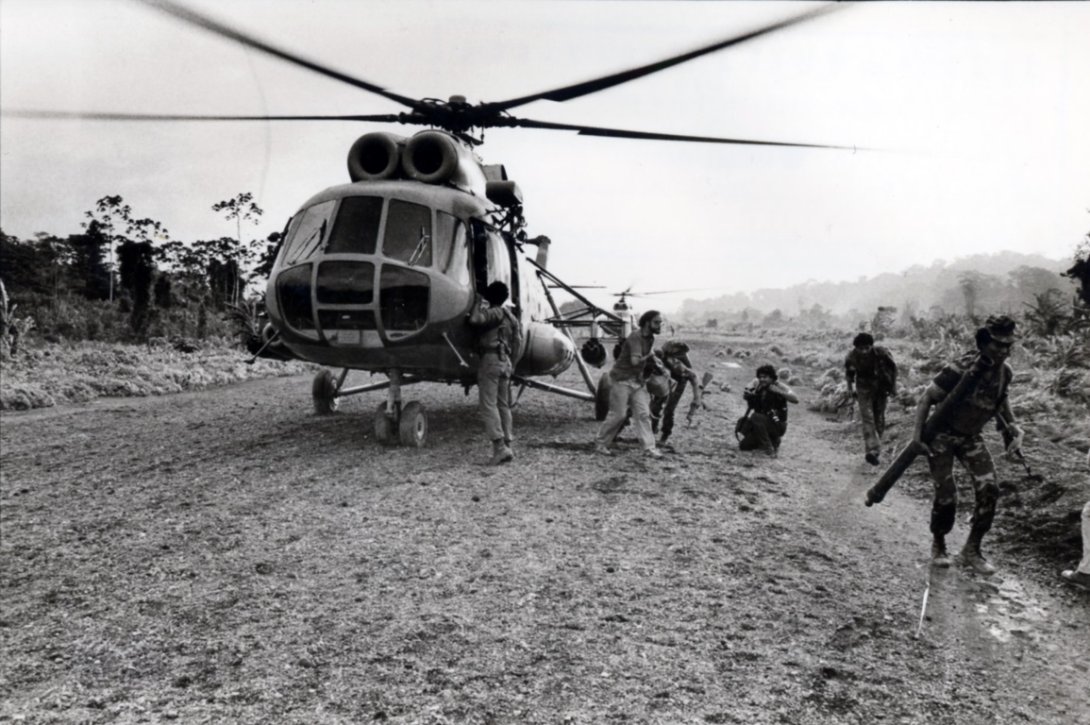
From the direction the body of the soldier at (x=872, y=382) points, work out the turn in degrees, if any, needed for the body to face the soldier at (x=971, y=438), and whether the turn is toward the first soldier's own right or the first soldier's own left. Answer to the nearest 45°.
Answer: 0° — they already face them

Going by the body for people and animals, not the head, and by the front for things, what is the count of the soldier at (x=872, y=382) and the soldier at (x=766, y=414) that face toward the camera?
2

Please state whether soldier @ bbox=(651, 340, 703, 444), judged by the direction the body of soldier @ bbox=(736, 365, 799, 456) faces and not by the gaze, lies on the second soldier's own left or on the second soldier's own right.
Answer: on the second soldier's own right

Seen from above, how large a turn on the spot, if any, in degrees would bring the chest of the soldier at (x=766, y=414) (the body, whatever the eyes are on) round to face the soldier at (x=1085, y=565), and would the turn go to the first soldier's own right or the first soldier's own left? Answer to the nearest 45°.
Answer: approximately 45° to the first soldier's own left

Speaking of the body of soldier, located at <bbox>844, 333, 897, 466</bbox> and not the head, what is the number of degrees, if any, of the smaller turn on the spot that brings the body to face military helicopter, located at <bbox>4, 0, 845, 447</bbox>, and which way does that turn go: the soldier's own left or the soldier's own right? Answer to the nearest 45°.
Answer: approximately 45° to the soldier's own right

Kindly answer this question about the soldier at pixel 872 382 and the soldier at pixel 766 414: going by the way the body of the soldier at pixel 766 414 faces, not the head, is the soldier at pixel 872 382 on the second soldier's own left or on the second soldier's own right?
on the second soldier's own left
